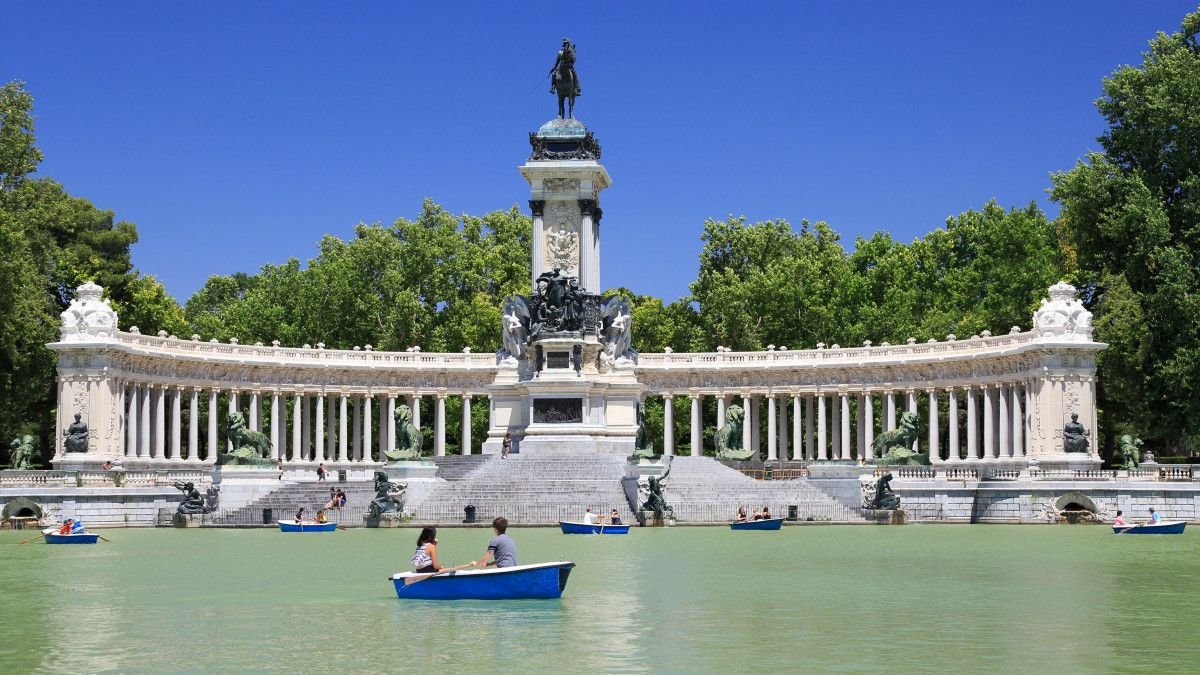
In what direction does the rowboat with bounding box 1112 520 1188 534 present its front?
to the viewer's right

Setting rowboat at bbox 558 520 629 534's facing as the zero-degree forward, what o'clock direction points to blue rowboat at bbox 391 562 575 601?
The blue rowboat is roughly at 9 o'clock from the rowboat.

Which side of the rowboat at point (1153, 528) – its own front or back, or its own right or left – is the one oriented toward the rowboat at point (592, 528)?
back

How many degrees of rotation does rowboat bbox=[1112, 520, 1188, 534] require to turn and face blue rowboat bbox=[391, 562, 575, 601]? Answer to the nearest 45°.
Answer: approximately 90° to its right

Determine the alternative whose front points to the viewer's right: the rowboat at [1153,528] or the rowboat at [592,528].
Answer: the rowboat at [1153,528]

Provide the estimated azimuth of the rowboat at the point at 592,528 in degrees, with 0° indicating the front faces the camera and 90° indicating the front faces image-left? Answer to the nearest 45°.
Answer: approximately 90°

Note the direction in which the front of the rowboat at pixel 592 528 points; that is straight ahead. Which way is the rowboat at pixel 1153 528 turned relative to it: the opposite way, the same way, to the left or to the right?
the opposite way

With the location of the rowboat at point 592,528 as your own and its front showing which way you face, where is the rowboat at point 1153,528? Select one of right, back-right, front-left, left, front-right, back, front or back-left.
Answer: back

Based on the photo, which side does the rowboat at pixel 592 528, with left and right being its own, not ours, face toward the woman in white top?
left

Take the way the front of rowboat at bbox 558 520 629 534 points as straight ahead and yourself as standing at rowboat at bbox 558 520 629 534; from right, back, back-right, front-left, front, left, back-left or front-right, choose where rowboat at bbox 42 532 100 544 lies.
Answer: front
